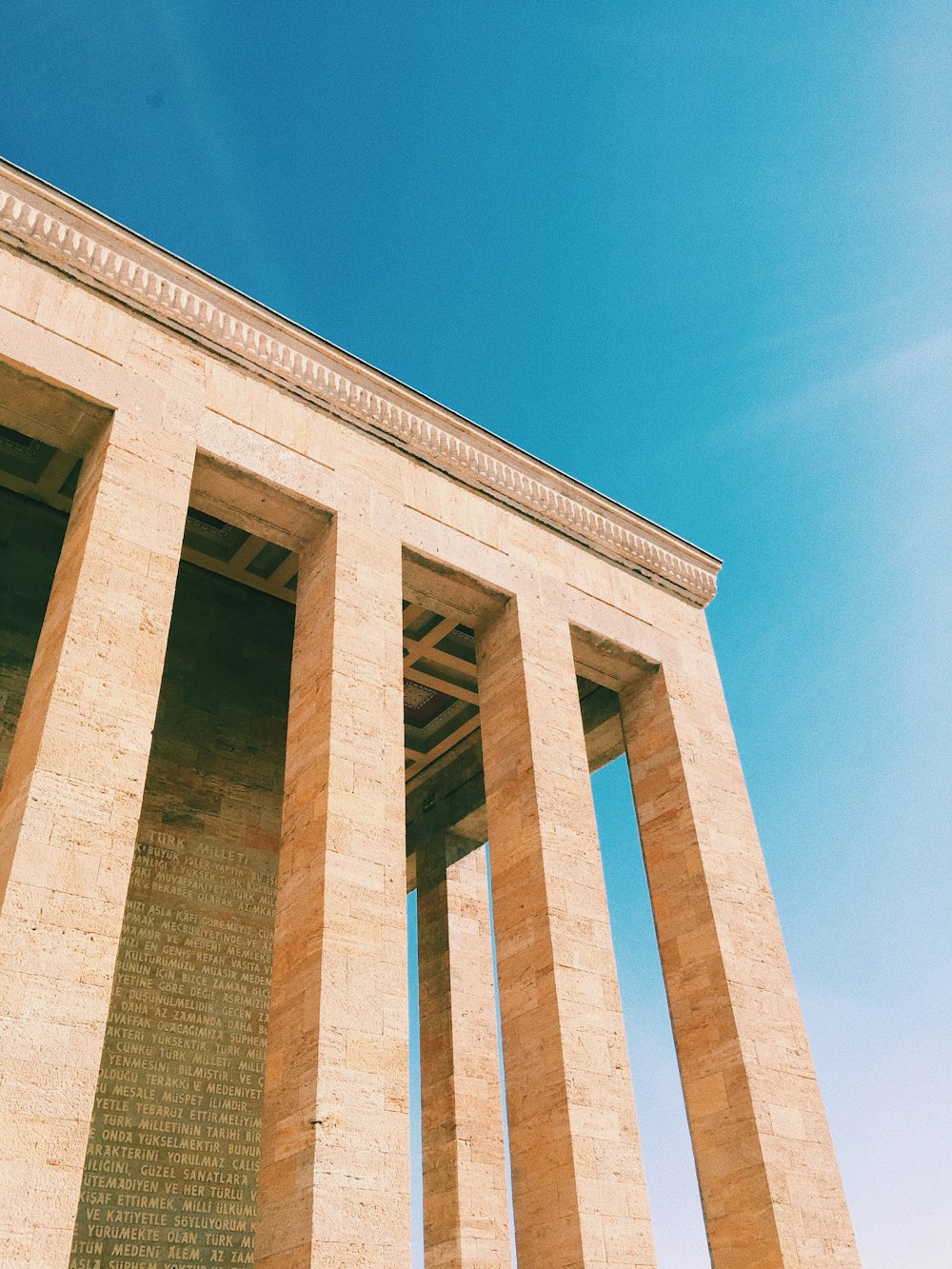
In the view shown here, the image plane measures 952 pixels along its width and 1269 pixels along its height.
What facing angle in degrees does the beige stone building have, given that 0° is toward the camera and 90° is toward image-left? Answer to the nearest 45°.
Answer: approximately 315°
